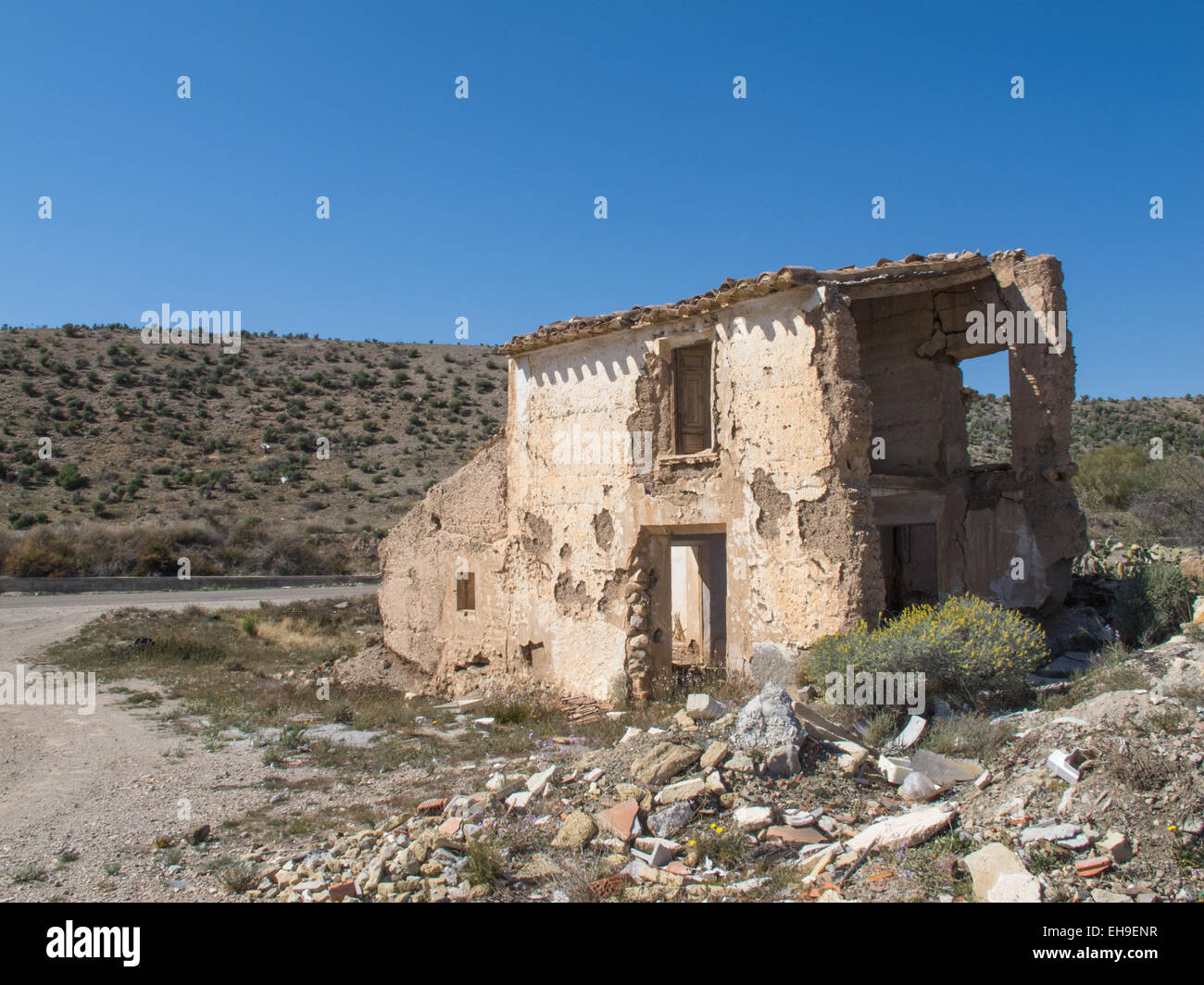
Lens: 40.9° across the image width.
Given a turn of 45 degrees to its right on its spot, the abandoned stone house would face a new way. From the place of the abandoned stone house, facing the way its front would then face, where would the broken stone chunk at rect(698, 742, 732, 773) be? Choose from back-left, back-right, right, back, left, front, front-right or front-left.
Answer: left

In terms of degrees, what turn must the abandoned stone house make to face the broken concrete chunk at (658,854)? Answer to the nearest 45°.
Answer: approximately 45° to its left

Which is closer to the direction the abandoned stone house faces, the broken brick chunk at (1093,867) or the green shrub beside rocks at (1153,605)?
the broken brick chunk

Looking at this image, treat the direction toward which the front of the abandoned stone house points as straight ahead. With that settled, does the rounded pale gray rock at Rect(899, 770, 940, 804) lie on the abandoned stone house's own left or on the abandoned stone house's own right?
on the abandoned stone house's own left

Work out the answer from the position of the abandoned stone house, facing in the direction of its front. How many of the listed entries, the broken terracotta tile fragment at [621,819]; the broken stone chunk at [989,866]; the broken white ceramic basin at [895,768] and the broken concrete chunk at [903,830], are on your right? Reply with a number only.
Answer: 0

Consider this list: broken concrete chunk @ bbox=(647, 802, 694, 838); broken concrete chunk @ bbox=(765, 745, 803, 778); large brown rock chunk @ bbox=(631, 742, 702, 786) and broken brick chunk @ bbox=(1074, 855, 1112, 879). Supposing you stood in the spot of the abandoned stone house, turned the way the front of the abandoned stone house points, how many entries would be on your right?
0

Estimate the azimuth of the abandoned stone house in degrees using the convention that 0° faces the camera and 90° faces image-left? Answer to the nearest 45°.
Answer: approximately 45°

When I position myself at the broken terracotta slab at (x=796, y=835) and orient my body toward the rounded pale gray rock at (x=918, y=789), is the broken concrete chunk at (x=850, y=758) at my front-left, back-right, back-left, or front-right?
front-left

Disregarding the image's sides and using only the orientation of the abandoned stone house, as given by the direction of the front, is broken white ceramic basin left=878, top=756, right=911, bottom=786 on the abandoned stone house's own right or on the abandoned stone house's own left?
on the abandoned stone house's own left

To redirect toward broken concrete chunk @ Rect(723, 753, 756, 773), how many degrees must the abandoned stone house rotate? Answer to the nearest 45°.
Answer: approximately 45° to its left

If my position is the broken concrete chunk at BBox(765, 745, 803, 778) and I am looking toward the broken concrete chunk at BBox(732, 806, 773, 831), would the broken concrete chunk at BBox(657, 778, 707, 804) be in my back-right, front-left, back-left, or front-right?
front-right

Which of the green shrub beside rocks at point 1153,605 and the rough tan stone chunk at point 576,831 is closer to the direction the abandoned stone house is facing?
the rough tan stone chunk

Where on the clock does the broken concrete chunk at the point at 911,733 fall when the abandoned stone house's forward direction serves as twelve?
The broken concrete chunk is roughly at 10 o'clock from the abandoned stone house.

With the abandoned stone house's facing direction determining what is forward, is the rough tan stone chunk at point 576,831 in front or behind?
in front

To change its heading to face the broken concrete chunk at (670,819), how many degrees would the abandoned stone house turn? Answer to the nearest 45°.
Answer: approximately 45° to its left

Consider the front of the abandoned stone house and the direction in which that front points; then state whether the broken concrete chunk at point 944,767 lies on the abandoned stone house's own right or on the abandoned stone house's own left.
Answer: on the abandoned stone house's own left

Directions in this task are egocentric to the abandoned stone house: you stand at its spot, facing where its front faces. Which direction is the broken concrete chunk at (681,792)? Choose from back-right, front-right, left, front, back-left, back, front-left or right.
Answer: front-left

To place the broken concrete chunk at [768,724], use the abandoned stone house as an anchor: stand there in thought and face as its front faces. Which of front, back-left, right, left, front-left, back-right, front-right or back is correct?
front-left
